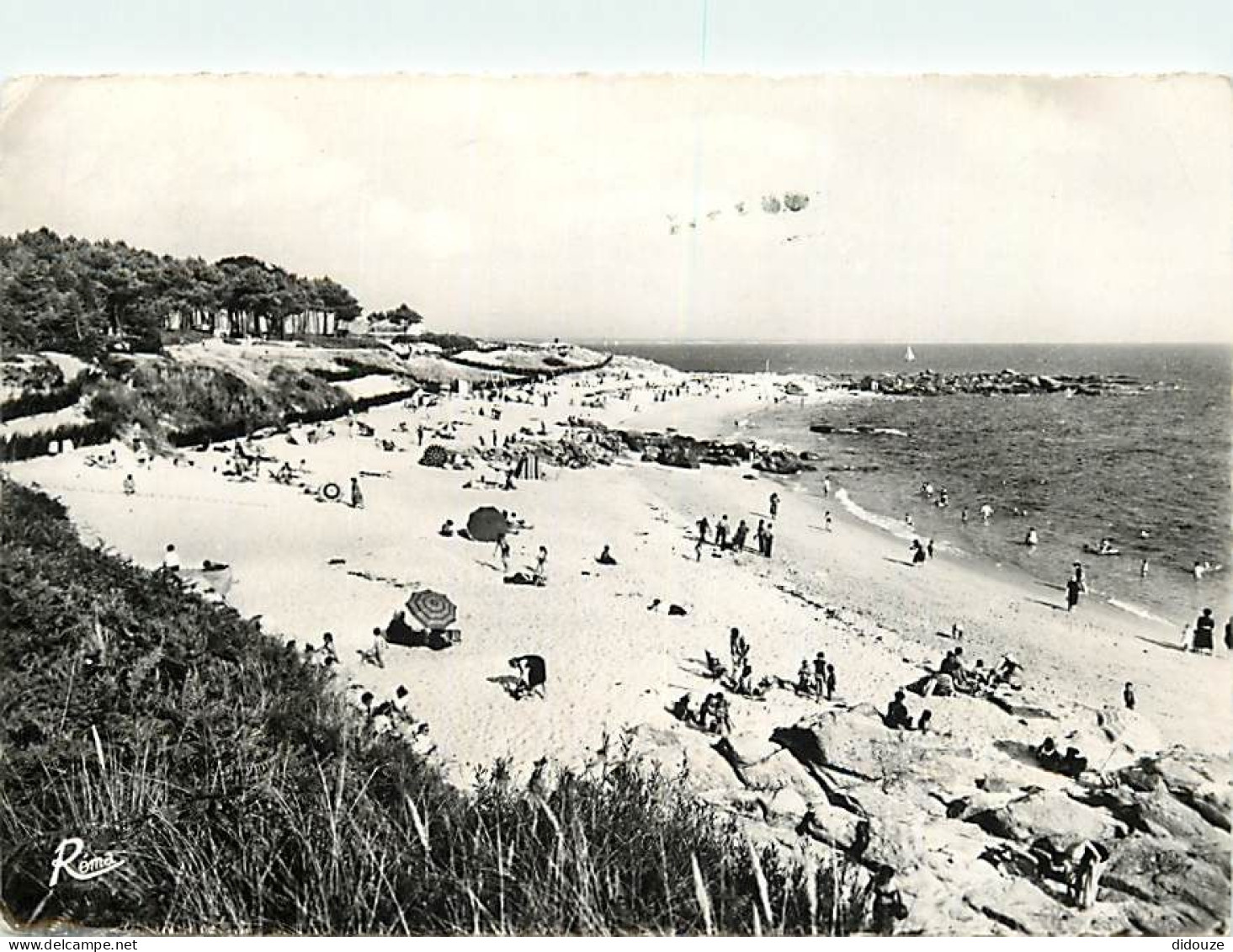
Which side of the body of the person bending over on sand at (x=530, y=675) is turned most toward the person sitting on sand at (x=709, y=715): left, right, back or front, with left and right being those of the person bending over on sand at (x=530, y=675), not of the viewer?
back

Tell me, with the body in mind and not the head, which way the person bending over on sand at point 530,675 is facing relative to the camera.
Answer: to the viewer's left

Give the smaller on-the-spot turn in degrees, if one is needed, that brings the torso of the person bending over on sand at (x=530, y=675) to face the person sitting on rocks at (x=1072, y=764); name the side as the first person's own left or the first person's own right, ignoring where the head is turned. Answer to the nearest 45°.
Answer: approximately 180°
